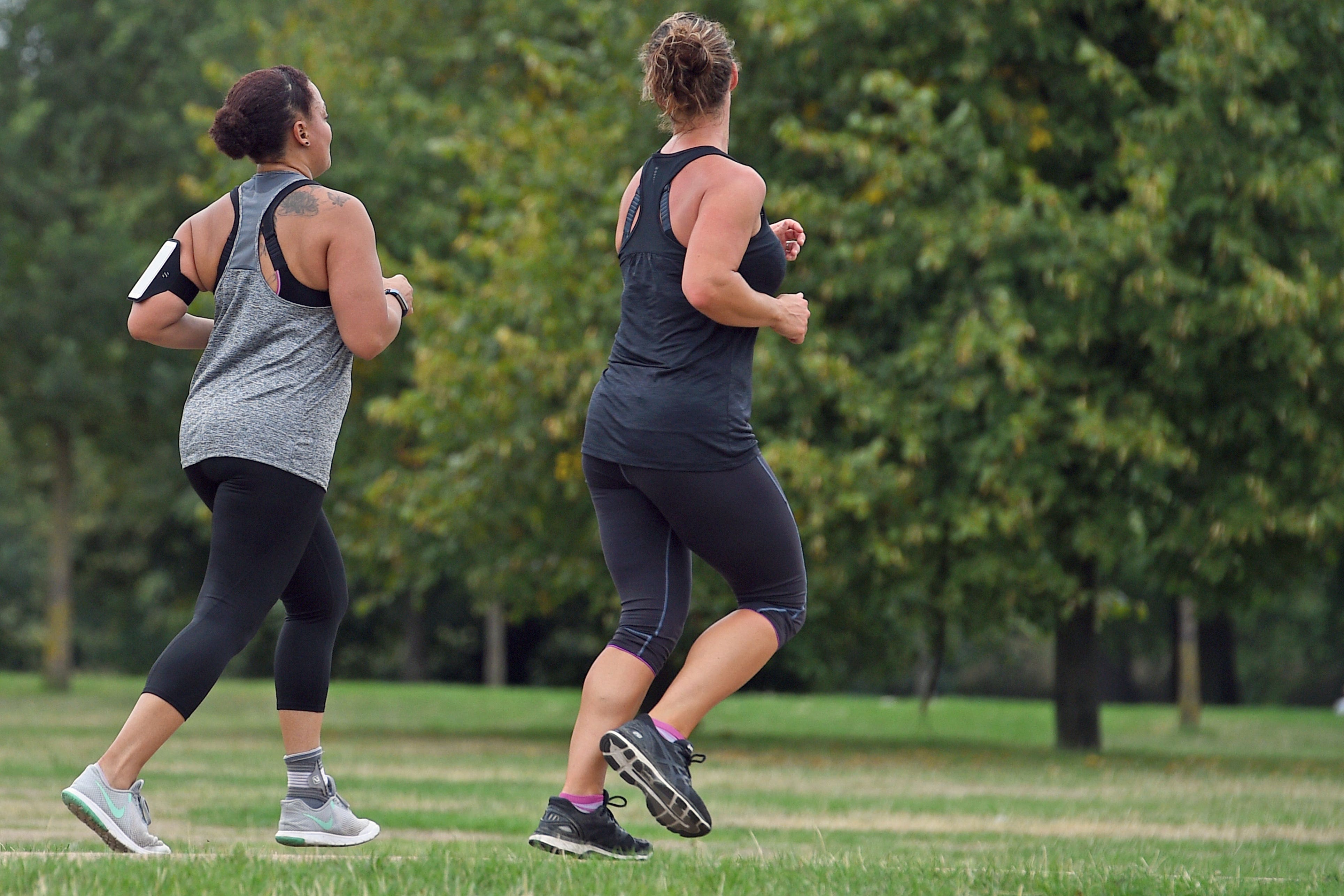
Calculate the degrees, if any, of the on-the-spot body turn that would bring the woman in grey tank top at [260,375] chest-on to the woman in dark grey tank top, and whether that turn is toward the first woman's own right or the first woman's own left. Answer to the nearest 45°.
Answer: approximately 45° to the first woman's own right

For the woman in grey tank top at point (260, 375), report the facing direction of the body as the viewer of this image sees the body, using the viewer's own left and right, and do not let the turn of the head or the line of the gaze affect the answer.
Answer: facing away from the viewer and to the right of the viewer

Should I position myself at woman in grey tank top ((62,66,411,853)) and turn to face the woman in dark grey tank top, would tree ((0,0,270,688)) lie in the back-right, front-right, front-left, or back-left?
back-left

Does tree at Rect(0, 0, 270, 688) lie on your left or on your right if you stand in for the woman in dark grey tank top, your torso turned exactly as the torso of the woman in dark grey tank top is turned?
on your left

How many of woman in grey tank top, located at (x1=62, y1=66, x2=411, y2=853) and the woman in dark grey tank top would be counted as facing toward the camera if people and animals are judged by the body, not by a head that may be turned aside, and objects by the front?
0

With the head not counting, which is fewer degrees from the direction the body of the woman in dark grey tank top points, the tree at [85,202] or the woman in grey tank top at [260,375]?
the tree

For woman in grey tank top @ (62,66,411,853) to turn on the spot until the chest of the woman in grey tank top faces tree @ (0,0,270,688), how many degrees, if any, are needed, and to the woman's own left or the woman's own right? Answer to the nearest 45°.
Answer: approximately 45° to the woman's own left

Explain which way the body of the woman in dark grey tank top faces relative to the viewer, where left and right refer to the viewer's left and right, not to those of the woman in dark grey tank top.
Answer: facing away from the viewer and to the right of the viewer
